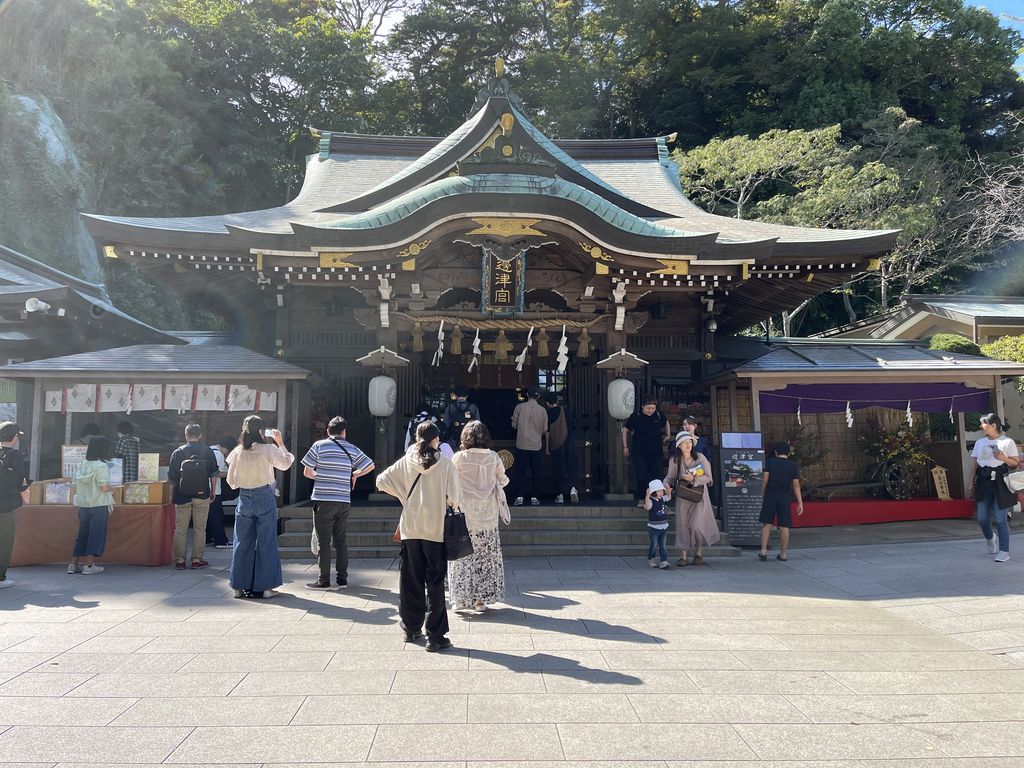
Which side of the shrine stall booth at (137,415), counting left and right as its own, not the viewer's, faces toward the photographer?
front

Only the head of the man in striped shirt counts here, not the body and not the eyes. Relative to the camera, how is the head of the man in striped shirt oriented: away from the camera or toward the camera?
away from the camera

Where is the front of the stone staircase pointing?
toward the camera

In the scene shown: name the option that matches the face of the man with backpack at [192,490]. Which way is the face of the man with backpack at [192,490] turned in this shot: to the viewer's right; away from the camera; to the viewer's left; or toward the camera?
away from the camera

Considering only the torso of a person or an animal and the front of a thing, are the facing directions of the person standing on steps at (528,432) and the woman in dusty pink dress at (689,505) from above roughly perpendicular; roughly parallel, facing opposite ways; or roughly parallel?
roughly parallel, facing opposite ways

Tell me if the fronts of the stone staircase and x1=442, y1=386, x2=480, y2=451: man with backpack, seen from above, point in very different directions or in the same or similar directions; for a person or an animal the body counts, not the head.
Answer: very different directions

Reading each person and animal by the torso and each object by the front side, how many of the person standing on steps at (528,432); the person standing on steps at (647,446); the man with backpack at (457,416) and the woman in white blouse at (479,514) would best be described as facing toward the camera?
1

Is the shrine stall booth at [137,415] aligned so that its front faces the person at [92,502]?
yes

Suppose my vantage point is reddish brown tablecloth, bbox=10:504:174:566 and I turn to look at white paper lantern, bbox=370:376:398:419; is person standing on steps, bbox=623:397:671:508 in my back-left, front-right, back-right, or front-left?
front-right

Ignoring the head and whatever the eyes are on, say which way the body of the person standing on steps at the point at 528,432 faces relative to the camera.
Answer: away from the camera

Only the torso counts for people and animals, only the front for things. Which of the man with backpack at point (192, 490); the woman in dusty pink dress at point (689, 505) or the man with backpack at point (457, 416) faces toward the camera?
the woman in dusty pink dress

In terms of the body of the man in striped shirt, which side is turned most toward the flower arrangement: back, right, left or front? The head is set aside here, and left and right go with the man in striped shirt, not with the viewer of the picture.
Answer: right

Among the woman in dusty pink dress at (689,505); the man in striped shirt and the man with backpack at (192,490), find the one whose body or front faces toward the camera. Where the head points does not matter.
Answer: the woman in dusty pink dress

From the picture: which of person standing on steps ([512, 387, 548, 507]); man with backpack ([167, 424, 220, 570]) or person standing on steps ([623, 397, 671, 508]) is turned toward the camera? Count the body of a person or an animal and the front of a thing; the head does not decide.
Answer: person standing on steps ([623, 397, 671, 508])

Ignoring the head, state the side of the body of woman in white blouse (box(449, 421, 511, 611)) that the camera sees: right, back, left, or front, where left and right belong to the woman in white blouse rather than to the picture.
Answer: back

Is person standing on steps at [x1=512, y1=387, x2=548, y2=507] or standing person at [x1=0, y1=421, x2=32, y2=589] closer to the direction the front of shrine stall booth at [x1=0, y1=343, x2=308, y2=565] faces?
the standing person
